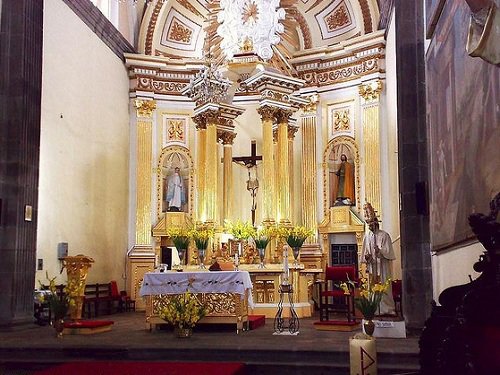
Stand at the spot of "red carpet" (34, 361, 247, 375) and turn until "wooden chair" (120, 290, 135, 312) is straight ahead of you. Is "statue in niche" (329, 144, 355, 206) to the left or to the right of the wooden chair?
right

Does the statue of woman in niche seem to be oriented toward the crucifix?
no

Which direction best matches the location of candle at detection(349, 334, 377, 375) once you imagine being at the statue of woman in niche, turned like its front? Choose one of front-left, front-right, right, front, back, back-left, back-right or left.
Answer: front

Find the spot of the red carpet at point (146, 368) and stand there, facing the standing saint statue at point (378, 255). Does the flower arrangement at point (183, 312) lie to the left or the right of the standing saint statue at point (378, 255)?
left

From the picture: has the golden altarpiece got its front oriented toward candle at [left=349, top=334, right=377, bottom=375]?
yes

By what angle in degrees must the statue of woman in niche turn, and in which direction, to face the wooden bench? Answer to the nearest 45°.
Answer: approximately 45° to its right

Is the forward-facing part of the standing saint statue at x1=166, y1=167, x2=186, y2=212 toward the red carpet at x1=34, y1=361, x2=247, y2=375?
yes

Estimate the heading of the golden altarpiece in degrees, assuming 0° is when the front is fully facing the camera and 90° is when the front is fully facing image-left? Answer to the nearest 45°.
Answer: approximately 0°

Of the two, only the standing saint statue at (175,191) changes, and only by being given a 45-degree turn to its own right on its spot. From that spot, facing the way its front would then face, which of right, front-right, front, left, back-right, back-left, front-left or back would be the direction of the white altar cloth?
front-left

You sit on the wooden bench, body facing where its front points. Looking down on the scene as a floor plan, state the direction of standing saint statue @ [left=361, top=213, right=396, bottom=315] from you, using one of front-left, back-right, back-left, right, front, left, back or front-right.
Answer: front

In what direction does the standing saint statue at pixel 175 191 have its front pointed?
toward the camera

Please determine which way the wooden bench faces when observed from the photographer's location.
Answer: facing the viewer and to the right of the viewer

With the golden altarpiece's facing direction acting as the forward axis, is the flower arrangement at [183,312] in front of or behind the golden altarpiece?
in front
